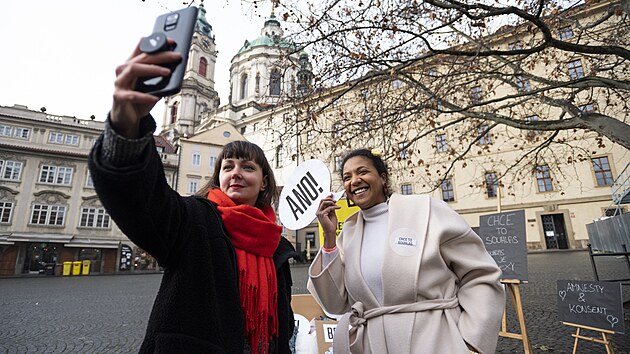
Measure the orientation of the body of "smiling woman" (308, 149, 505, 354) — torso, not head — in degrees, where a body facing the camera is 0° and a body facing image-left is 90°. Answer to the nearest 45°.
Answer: approximately 45°

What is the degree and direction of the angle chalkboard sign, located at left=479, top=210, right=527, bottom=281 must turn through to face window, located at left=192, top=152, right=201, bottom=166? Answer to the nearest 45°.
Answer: approximately 135° to its right

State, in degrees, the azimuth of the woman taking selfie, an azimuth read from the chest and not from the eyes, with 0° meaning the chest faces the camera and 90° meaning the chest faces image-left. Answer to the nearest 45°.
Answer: approximately 0°

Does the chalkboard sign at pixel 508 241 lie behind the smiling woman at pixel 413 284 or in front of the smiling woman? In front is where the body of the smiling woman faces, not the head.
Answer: behind

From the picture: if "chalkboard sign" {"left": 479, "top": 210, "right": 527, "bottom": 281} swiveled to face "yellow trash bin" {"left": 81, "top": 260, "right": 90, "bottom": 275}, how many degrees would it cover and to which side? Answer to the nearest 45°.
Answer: approximately 90° to its right

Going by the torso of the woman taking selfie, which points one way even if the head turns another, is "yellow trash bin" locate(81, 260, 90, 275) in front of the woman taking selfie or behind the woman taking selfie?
behind

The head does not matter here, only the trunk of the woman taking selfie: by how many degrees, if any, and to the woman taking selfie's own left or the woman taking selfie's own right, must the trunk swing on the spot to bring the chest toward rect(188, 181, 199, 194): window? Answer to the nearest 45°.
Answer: approximately 180°

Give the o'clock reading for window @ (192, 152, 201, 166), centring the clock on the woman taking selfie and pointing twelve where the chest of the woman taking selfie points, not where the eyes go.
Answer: The window is roughly at 6 o'clock from the woman taking selfie.

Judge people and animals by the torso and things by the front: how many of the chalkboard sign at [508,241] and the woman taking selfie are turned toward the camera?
2

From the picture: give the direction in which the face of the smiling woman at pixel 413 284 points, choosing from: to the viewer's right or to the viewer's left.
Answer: to the viewer's left
